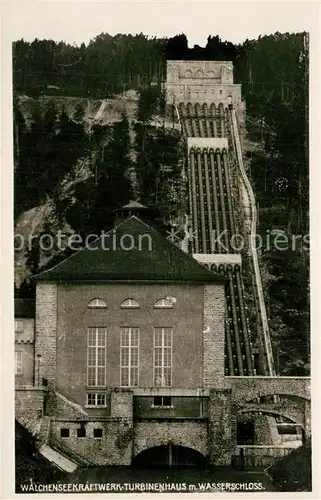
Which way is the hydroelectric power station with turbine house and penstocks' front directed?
toward the camera
